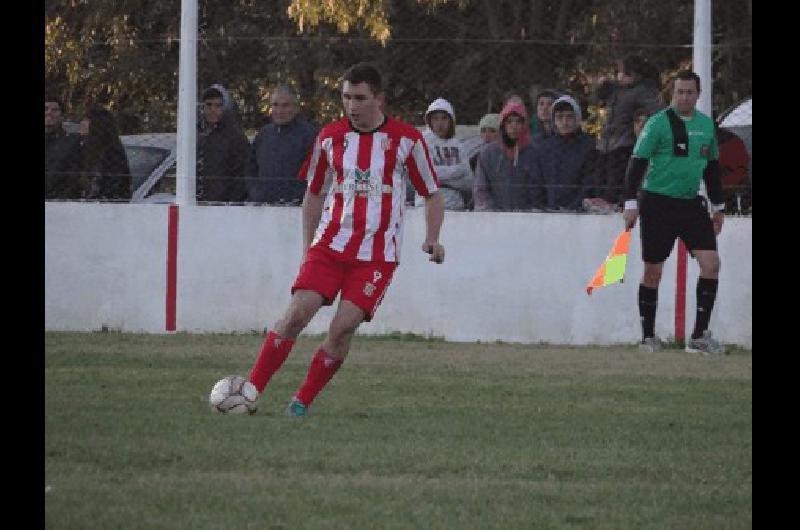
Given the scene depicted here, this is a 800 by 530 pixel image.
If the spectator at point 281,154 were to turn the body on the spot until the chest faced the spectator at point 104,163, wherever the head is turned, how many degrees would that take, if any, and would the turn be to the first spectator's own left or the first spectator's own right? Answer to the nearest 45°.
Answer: approximately 90° to the first spectator's own right

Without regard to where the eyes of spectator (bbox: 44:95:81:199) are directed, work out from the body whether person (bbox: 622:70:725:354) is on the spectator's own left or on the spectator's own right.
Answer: on the spectator's own left

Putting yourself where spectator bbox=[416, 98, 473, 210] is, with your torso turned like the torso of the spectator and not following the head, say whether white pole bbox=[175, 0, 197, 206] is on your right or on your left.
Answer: on your right

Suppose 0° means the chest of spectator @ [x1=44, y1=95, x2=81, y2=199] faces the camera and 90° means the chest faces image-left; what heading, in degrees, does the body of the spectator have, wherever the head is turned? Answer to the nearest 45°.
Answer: approximately 0°

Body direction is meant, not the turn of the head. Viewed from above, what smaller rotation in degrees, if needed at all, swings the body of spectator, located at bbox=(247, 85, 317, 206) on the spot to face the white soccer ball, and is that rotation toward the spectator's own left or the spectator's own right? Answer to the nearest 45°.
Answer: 0° — they already face it

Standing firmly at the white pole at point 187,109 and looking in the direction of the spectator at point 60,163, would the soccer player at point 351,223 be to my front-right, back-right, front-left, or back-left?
back-left

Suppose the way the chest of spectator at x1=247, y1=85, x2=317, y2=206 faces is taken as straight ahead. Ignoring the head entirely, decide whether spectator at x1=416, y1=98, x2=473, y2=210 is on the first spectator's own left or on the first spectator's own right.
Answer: on the first spectator's own left

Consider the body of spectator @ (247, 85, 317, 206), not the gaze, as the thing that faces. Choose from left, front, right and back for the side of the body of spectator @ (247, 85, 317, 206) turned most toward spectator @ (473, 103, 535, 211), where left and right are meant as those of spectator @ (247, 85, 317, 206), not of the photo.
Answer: left

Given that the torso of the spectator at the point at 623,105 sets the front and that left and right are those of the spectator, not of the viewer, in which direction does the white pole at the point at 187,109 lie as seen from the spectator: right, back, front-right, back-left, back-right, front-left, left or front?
front-right

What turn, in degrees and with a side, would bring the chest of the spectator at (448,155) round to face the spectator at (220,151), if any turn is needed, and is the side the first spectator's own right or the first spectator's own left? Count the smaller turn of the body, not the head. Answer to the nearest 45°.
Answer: approximately 90° to the first spectator's own right

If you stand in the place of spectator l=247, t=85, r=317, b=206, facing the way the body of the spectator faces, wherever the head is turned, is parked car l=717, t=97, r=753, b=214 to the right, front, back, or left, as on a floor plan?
left

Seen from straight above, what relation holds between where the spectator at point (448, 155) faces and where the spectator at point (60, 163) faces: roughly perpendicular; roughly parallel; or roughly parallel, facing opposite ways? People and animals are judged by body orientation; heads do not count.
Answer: roughly parallel

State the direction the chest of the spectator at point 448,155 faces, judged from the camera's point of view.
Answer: toward the camera

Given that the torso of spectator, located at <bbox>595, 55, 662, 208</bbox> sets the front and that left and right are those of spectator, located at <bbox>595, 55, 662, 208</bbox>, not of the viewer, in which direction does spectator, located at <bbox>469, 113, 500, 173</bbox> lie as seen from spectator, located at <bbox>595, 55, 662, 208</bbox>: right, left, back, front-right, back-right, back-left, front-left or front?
front-right
